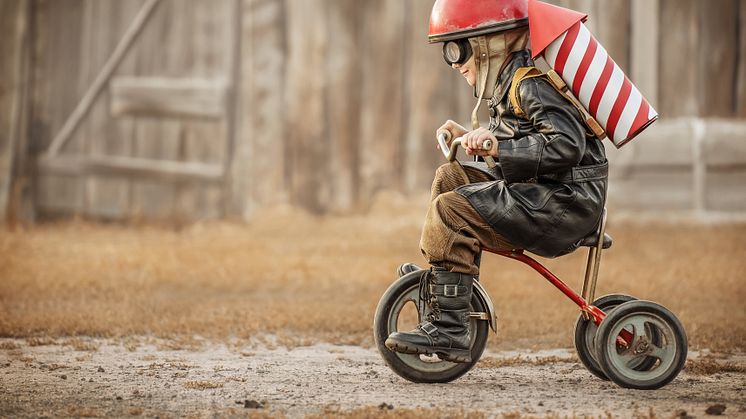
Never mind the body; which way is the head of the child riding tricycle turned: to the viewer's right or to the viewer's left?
to the viewer's left

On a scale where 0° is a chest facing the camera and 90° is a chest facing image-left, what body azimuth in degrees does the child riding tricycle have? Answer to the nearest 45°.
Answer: approximately 90°
